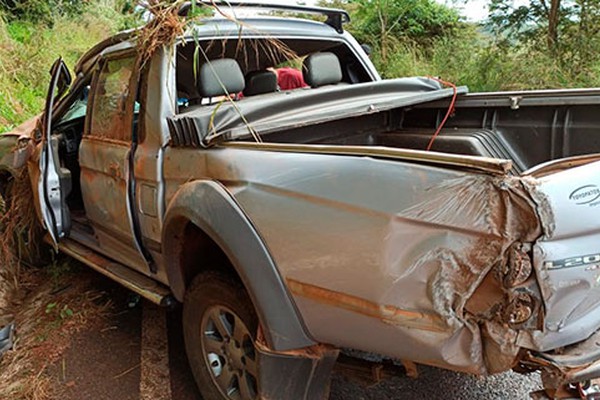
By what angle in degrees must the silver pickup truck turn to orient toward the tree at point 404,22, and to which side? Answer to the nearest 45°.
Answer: approximately 45° to its right

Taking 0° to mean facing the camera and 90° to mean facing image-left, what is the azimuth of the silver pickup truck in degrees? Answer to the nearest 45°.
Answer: approximately 135°
